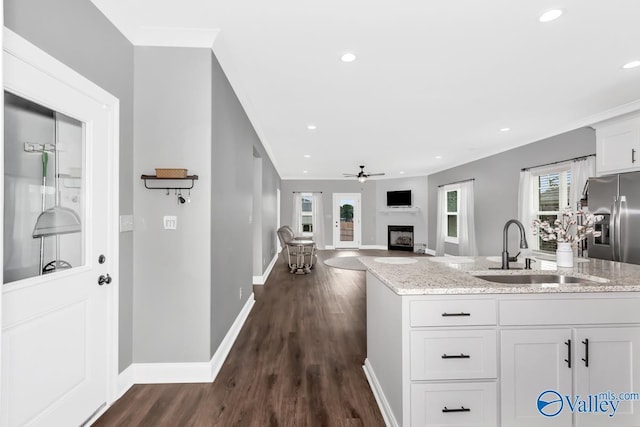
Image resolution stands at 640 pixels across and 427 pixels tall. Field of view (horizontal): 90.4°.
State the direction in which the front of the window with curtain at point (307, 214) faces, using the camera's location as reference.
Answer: facing the viewer

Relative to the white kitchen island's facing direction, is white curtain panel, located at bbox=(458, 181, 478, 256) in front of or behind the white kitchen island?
behind

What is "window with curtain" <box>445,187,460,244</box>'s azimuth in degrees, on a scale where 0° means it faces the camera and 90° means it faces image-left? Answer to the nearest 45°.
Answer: approximately 45°

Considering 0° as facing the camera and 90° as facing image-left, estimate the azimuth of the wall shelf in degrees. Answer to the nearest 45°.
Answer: approximately 0°

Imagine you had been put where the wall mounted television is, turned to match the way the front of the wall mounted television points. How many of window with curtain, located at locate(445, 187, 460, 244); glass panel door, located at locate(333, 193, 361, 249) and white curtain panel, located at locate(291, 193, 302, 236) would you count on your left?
1

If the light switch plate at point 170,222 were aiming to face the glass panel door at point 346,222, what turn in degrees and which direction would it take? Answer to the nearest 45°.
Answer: approximately 135° to its left

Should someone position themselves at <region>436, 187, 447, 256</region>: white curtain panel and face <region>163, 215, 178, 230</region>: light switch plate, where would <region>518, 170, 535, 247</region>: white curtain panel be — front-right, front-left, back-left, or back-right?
front-left

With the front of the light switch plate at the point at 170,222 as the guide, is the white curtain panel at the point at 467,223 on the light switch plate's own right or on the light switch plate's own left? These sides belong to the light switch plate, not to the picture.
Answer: on the light switch plate's own left

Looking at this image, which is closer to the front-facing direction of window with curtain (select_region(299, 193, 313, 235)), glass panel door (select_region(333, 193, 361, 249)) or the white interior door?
the white interior door

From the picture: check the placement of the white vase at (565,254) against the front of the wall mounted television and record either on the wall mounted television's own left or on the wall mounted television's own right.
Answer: on the wall mounted television's own left

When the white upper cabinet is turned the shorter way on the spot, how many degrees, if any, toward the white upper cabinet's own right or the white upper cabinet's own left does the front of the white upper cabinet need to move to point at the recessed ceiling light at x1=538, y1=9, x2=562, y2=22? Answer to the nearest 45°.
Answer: approximately 45° to the white upper cabinet's own left

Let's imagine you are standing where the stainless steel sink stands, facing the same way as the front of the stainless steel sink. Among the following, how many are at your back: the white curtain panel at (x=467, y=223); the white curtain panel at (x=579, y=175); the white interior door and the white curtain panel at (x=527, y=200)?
3

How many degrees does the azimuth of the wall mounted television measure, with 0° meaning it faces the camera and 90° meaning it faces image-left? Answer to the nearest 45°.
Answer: approximately 45°

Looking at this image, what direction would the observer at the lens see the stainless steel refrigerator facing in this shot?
facing the viewer and to the left of the viewer

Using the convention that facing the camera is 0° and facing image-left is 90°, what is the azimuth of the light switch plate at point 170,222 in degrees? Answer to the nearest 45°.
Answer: approximately 0°
